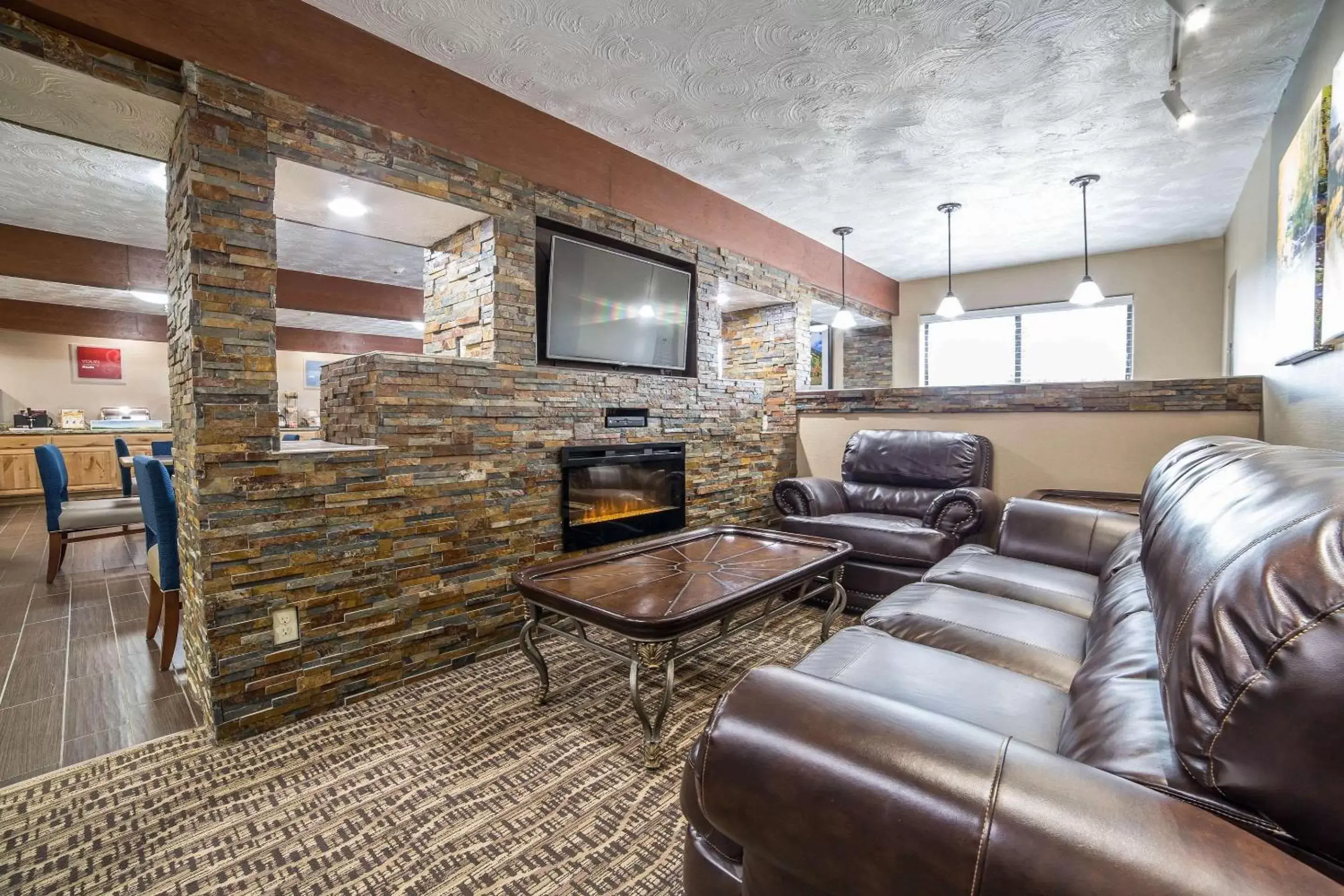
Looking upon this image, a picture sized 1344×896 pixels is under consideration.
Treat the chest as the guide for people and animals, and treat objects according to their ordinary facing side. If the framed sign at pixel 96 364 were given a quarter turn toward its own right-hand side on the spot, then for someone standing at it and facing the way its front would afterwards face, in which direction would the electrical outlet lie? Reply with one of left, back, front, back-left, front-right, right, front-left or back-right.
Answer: left

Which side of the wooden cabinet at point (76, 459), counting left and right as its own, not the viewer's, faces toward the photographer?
front

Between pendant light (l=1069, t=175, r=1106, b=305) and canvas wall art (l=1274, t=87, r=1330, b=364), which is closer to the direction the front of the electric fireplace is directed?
the canvas wall art

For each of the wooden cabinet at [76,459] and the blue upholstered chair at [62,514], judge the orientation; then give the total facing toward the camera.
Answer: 1

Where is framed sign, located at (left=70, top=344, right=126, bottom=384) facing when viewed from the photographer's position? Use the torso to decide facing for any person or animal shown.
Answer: facing the viewer

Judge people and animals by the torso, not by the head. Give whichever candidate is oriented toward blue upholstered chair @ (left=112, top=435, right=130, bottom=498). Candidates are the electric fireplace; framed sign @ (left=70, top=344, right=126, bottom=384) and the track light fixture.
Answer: the framed sign

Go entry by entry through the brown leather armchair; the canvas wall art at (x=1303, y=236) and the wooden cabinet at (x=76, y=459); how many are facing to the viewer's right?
0

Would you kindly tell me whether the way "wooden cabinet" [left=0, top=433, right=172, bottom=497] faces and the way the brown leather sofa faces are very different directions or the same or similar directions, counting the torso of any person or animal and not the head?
very different directions

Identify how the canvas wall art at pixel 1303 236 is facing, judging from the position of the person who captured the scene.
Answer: facing to the left of the viewer

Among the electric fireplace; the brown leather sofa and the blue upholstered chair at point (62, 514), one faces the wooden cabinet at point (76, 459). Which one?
the brown leather sofa

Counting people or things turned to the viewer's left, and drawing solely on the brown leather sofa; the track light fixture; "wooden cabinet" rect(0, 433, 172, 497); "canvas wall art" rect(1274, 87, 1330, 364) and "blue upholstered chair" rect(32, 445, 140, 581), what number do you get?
2

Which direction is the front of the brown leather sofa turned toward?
to the viewer's left

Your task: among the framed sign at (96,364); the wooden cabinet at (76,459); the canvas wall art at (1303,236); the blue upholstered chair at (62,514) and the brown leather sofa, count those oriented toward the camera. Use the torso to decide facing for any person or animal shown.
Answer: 2

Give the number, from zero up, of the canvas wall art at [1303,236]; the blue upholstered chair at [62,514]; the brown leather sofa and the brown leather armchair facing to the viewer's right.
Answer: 1

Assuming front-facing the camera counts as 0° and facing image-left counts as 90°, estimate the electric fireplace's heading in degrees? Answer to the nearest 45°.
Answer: approximately 315°

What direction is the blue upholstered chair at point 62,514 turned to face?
to the viewer's right
